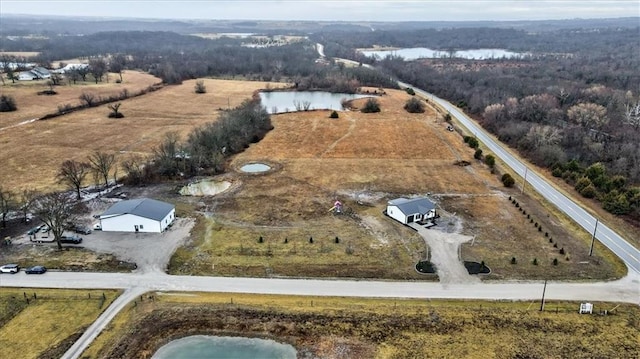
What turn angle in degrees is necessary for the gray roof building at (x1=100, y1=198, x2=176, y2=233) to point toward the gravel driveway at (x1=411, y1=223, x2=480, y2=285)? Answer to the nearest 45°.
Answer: approximately 45° to its left

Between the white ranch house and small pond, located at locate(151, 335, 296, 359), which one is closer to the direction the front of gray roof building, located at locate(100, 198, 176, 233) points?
the small pond

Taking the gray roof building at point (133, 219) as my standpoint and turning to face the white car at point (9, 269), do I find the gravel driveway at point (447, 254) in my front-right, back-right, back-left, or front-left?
back-left

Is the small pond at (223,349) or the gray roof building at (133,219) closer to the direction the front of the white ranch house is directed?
the small pond

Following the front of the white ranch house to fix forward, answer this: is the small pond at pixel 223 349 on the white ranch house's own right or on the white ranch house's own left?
on the white ranch house's own right

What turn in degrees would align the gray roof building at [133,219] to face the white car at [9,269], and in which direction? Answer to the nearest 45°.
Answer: approximately 45° to its right

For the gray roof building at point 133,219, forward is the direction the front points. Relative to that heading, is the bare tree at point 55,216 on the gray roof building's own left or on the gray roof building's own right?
on the gray roof building's own right

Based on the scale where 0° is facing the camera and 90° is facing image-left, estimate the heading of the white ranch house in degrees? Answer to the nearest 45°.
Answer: approximately 315°

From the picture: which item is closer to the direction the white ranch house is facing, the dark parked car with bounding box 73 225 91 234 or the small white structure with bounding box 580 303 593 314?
the small white structure

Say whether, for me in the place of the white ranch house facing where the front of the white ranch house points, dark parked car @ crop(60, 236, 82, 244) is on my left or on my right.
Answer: on my right

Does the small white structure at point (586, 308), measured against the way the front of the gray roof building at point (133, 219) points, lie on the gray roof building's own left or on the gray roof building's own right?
on the gray roof building's own left

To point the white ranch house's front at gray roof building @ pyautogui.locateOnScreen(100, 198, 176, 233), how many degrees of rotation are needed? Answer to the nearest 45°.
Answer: approximately 135° to its right
